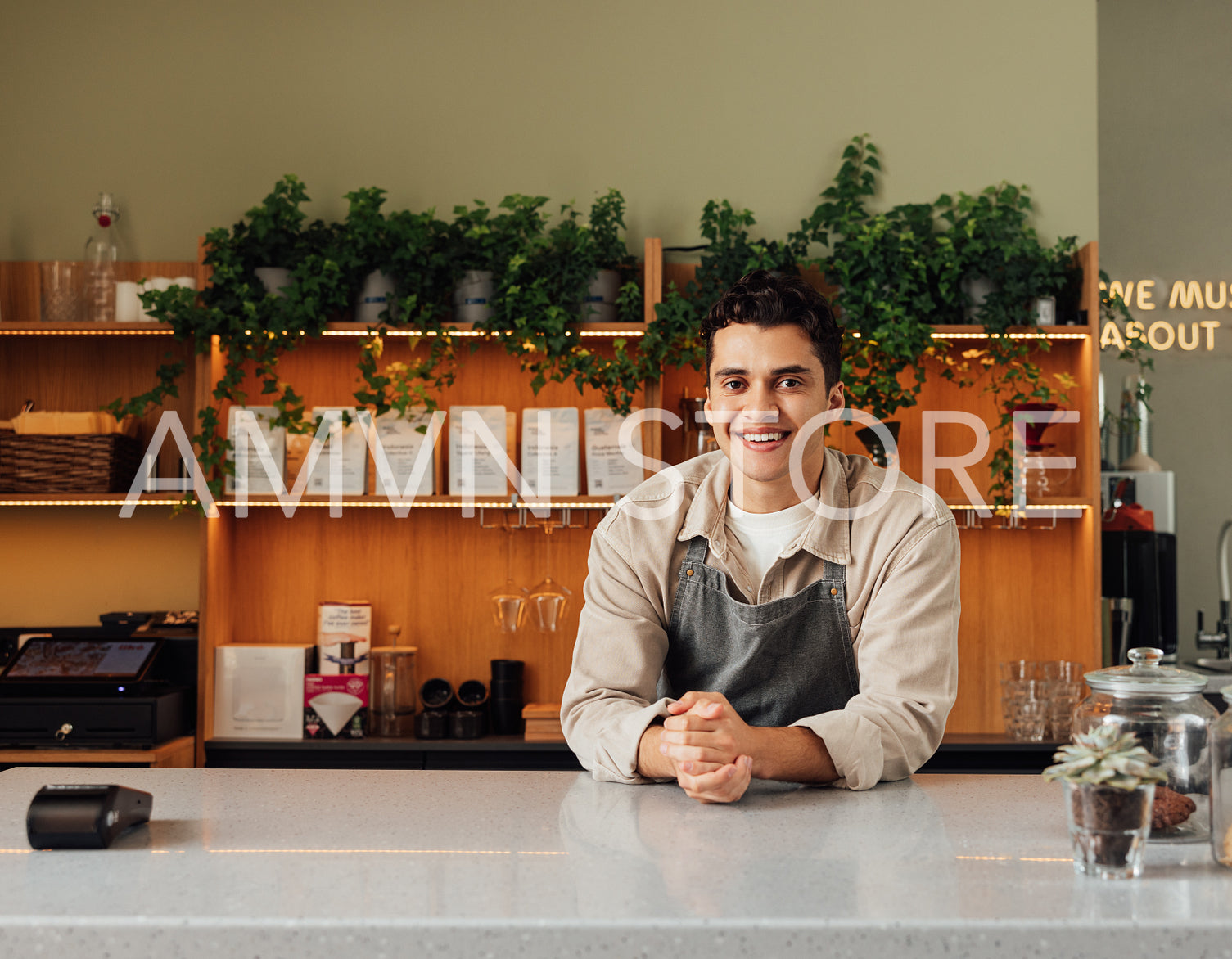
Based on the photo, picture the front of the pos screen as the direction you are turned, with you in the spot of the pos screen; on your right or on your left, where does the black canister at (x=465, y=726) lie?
on your left

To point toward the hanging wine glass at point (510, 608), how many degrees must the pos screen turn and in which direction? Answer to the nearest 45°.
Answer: approximately 90° to its left

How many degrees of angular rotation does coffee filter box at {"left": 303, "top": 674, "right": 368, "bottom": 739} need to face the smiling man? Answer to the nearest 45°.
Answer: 0° — it already faces them

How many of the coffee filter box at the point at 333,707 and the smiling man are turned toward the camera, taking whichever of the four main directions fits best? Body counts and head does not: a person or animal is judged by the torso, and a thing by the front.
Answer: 2

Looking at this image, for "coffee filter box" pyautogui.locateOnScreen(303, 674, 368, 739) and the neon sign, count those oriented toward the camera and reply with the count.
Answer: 2

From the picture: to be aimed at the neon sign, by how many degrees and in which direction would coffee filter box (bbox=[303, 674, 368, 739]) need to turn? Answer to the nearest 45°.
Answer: approximately 90° to its left

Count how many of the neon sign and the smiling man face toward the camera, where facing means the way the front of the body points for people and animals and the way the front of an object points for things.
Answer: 2

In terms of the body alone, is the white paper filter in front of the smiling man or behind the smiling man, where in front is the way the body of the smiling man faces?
behind
